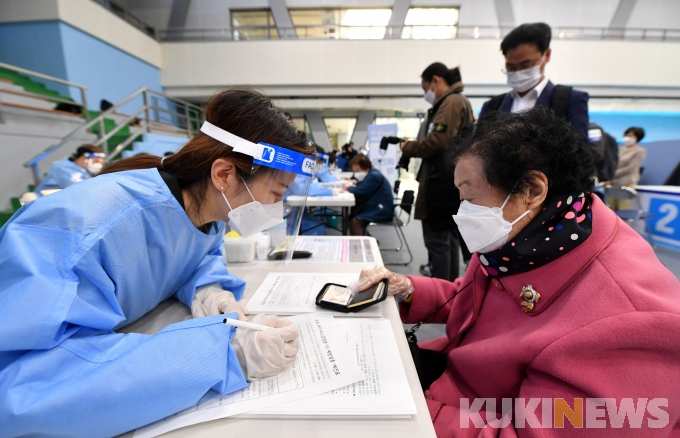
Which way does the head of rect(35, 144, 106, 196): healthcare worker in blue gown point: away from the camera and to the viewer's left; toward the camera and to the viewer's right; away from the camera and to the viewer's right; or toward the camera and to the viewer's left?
toward the camera and to the viewer's right

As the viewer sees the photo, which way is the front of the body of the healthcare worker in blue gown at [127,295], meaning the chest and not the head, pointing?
to the viewer's right

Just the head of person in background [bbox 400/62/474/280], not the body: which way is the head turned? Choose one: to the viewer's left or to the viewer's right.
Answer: to the viewer's left

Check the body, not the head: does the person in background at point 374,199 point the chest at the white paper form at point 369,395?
no

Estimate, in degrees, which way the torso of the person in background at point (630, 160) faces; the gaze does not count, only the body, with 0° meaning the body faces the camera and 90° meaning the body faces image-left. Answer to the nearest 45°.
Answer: approximately 45°

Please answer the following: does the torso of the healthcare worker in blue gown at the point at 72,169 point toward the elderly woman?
no

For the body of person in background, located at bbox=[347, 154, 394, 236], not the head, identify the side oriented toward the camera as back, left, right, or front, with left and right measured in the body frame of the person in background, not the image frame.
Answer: left

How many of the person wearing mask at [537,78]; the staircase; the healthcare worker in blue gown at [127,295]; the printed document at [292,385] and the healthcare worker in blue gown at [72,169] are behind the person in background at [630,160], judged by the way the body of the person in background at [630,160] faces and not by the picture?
0

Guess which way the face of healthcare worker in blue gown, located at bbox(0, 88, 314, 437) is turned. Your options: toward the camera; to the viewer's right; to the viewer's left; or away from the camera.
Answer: to the viewer's right

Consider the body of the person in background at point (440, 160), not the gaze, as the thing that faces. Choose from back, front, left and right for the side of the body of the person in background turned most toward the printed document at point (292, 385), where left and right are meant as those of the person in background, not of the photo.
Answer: left

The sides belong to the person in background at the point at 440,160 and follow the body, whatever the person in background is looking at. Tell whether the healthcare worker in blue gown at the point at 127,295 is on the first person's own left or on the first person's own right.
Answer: on the first person's own left

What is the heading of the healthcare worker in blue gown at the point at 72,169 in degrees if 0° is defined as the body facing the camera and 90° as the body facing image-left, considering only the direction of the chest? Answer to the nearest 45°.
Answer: approximately 270°

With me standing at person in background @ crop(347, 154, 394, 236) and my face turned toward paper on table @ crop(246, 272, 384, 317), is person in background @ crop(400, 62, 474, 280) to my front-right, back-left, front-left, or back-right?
front-left

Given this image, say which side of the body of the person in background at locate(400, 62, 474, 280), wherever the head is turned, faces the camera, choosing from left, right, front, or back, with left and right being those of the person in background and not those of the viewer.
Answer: left
